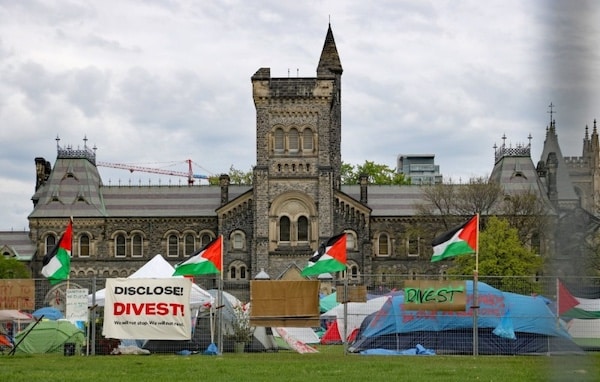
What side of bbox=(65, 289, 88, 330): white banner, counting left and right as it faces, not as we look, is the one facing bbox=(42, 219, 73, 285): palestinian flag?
right

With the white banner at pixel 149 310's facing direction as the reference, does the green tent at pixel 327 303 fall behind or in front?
behind

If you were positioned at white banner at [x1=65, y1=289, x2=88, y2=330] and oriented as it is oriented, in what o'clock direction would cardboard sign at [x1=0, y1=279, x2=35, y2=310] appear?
The cardboard sign is roughly at 4 o'clock from the white banner.

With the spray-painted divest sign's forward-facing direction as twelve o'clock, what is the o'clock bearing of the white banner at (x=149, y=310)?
The white banner is roughly at 3 o'clock from the spray-painted divest sign.

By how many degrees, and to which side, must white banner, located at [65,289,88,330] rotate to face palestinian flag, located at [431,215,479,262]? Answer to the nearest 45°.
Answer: approximately 90° to its left

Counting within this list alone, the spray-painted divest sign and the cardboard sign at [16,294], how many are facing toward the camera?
2

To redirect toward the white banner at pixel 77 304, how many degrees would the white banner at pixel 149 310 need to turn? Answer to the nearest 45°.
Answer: approximately 90° to its right

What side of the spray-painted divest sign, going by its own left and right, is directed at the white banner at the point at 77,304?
right

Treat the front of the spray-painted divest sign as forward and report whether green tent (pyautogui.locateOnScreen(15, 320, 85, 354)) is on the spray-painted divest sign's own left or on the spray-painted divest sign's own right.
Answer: on the spray-painted divest sign's own right

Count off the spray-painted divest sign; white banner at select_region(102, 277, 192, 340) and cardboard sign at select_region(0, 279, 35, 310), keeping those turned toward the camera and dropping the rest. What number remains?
3

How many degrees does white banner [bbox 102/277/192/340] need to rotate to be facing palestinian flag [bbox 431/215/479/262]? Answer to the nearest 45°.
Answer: approximately 90° to its left

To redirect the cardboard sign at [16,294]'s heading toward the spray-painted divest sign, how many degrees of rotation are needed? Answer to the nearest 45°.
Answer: approximately 90° to its left

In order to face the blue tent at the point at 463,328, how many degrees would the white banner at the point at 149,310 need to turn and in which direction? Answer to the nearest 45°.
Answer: approximately 90° to its left
